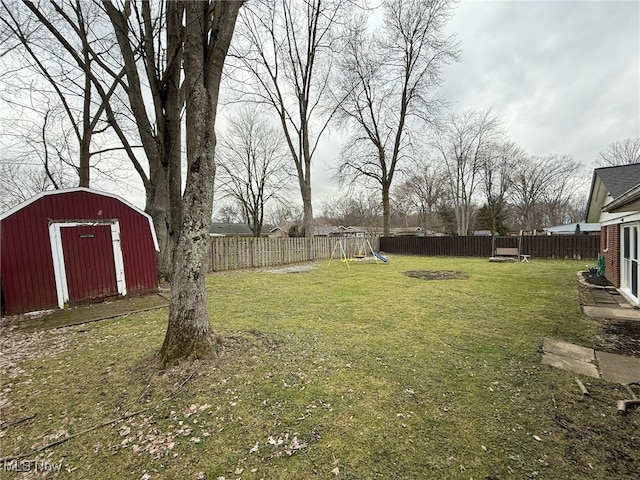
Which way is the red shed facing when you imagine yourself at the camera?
facing the viewer and to the right of the viewer

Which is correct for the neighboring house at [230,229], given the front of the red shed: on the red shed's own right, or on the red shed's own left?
on the red shed's own left

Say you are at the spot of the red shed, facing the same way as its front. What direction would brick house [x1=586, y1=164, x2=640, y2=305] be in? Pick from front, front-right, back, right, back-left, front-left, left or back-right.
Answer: front

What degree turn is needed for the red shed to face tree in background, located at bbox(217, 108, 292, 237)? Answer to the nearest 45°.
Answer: approximately 90° to its left

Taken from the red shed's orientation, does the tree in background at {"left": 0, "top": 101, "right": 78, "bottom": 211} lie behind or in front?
behind

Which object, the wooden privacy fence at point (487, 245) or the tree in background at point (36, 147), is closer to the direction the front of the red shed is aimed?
the wooden privacy fence

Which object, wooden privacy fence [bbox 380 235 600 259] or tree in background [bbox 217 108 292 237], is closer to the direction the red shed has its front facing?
the wooden privacy fence
